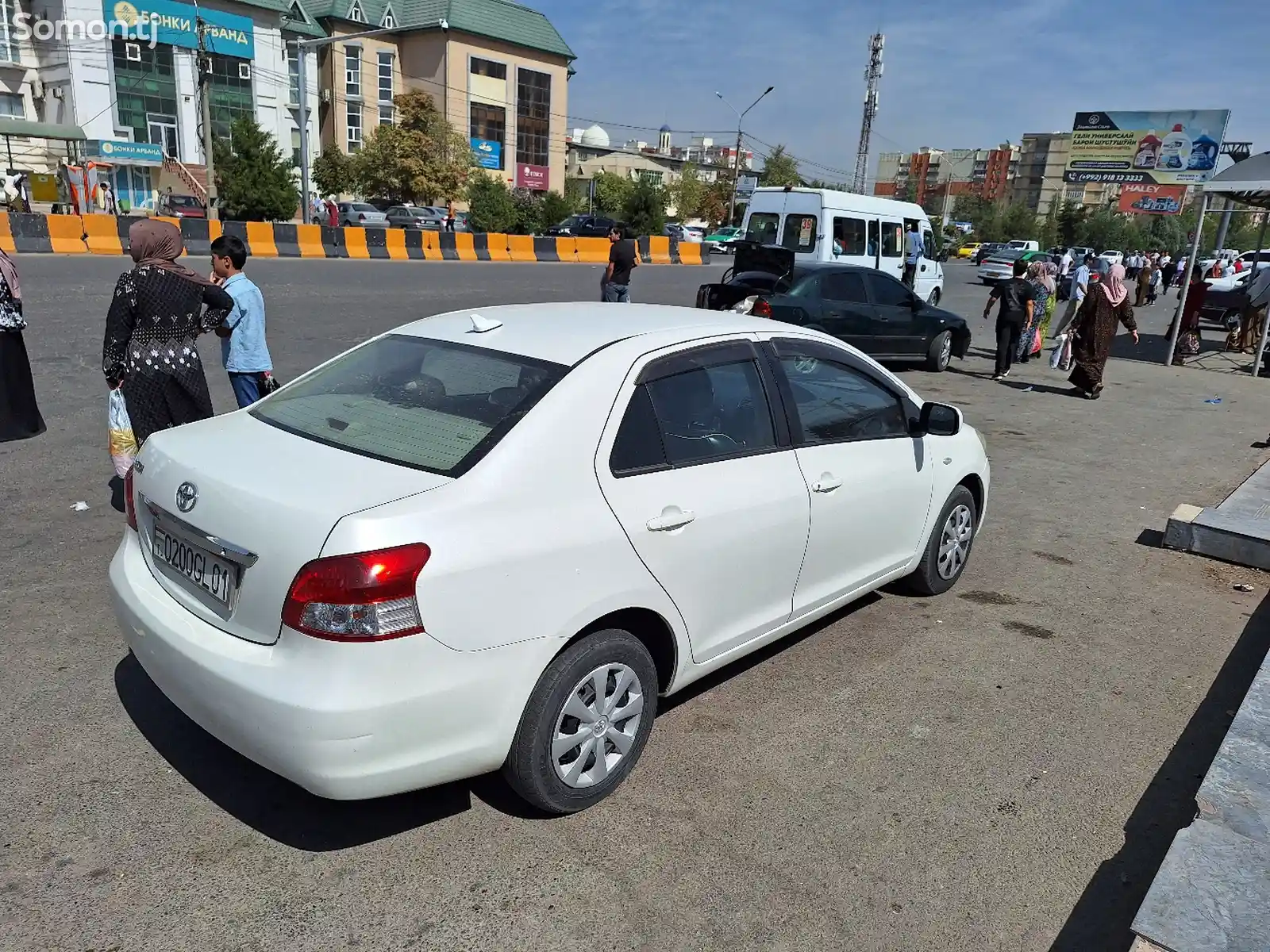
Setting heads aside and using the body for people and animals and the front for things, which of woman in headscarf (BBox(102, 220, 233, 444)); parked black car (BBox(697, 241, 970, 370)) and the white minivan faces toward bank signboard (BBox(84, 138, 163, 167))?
the woman in headscarf

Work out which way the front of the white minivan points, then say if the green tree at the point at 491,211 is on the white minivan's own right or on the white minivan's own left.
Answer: on the white minivan's own left

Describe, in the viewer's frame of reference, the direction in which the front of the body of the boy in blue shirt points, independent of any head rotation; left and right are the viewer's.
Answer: facing away from the viewer and to the left of the viewer

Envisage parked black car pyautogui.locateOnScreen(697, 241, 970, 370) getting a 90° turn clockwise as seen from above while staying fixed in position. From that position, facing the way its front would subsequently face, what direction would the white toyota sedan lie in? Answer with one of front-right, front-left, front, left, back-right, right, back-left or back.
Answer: front-right

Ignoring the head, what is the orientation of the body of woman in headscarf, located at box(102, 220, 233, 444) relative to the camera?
away from the camera

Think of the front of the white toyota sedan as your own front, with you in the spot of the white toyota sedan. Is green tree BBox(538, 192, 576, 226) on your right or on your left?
on your left

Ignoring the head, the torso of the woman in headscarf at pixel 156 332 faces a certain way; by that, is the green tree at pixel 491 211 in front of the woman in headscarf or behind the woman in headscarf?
in front

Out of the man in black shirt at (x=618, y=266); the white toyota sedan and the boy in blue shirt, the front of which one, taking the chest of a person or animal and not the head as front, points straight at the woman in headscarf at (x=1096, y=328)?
the white toyota sedan

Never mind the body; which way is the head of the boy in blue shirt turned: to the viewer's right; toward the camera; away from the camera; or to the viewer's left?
to the viewer's left
